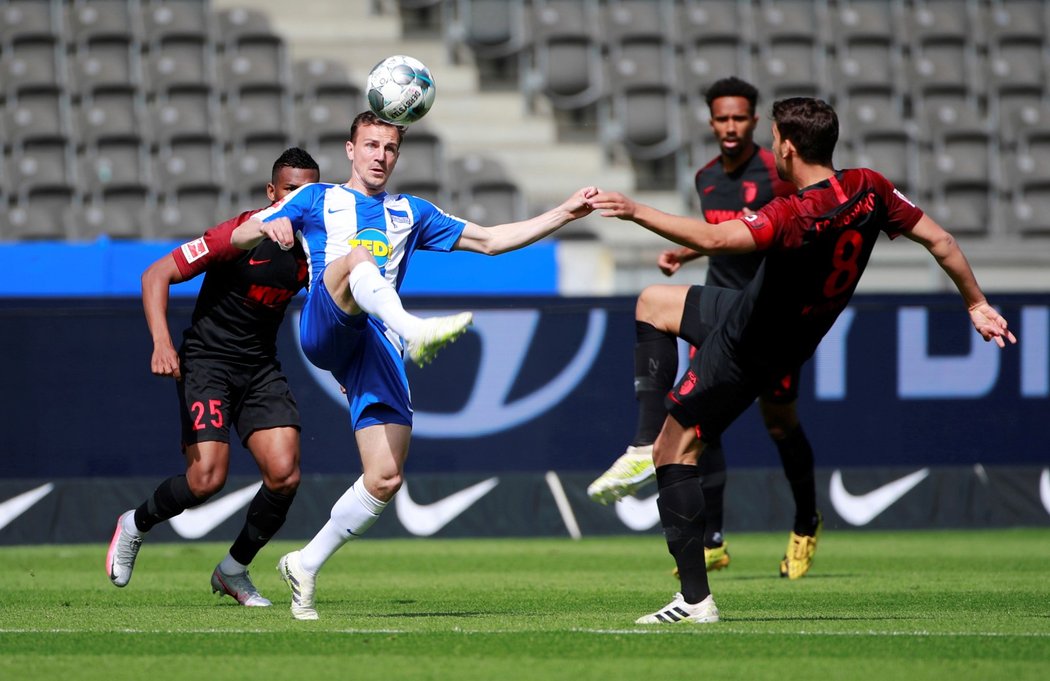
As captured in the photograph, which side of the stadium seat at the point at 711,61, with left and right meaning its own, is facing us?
front

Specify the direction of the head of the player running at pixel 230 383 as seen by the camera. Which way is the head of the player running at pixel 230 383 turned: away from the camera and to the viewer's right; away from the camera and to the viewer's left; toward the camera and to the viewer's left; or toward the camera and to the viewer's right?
toward the camera and to the viewer's right

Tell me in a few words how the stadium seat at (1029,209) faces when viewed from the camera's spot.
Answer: facing the viewer

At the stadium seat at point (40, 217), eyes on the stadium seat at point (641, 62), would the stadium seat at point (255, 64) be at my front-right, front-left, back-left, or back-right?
front-left

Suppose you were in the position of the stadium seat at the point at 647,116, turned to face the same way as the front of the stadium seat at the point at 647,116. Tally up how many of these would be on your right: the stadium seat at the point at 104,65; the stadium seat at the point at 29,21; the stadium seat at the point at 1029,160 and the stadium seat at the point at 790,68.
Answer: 2

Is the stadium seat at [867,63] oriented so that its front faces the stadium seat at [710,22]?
no

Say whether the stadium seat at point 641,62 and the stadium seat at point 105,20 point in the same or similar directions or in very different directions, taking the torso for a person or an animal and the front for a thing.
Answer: same or similar directions

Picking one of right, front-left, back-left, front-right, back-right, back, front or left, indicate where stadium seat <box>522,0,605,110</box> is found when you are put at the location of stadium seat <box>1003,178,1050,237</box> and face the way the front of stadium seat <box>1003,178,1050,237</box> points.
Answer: right

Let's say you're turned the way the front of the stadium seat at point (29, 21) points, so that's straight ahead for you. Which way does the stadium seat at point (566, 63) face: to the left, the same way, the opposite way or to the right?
the same way

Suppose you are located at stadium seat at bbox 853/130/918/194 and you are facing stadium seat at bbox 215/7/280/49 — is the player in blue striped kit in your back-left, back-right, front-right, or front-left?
front-left

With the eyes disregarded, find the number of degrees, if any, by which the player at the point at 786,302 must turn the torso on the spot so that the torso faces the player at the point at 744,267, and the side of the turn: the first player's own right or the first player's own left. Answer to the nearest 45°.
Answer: approximately 45° to the first player's own right

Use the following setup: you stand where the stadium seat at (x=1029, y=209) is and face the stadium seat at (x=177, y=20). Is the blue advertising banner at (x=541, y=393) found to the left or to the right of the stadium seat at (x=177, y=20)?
left

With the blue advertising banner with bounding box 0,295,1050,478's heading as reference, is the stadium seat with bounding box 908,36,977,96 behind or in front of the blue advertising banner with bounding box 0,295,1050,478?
behind

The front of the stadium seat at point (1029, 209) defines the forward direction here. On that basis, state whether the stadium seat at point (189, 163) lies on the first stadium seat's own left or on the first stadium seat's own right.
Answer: on the first stadium seat's own right

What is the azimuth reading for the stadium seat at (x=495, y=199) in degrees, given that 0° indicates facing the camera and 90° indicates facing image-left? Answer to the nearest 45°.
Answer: approximately 0°

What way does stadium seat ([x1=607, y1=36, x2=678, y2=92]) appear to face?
toward the camera

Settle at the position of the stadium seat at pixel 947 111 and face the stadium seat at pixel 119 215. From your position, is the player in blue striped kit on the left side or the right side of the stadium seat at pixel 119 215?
left

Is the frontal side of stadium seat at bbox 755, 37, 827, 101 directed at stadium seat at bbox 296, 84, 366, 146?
no

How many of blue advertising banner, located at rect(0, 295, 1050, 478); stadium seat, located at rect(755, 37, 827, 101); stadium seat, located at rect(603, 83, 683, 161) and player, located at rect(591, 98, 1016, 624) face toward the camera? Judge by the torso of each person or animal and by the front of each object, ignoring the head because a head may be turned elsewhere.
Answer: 3

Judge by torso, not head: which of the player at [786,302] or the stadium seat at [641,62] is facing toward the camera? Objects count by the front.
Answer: the stadium seat

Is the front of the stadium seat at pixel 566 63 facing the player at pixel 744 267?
yes
